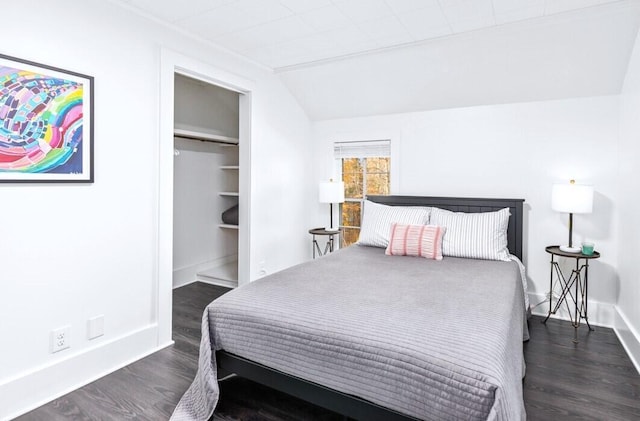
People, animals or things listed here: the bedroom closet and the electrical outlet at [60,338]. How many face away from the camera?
0

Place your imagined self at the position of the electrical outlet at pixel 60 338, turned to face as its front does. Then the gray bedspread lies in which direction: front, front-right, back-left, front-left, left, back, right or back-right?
front

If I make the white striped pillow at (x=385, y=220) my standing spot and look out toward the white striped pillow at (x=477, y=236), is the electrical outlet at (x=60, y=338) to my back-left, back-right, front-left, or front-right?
back-right

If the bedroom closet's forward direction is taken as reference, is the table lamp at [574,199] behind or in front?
in front

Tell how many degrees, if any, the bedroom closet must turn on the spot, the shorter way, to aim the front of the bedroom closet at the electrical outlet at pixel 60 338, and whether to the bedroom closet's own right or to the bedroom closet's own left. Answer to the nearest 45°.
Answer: approximately 45° to the bedroom closet's own right

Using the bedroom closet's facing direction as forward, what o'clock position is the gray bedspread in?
The gray bedspread is roughly at 1 o'clock from the bedroom closet.

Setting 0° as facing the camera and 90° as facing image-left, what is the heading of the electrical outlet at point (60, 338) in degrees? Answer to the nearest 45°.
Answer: approximately 315°

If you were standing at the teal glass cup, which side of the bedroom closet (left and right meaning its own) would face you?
front

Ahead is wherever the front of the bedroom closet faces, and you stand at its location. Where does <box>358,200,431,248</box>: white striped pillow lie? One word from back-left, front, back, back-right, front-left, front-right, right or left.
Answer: front

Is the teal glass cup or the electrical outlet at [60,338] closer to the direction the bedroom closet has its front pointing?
the teal glass cup

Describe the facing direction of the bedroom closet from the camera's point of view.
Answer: facing the viewer and to the right of the viewer

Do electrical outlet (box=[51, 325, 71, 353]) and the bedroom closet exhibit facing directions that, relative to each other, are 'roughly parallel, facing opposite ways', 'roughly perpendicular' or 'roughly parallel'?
roughly parallel

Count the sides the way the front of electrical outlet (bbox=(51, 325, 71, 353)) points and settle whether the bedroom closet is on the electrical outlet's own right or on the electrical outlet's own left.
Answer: on the electrical outlet's own left

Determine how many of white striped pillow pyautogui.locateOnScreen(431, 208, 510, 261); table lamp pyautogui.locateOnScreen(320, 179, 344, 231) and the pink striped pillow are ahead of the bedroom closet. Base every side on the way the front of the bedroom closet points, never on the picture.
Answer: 3
